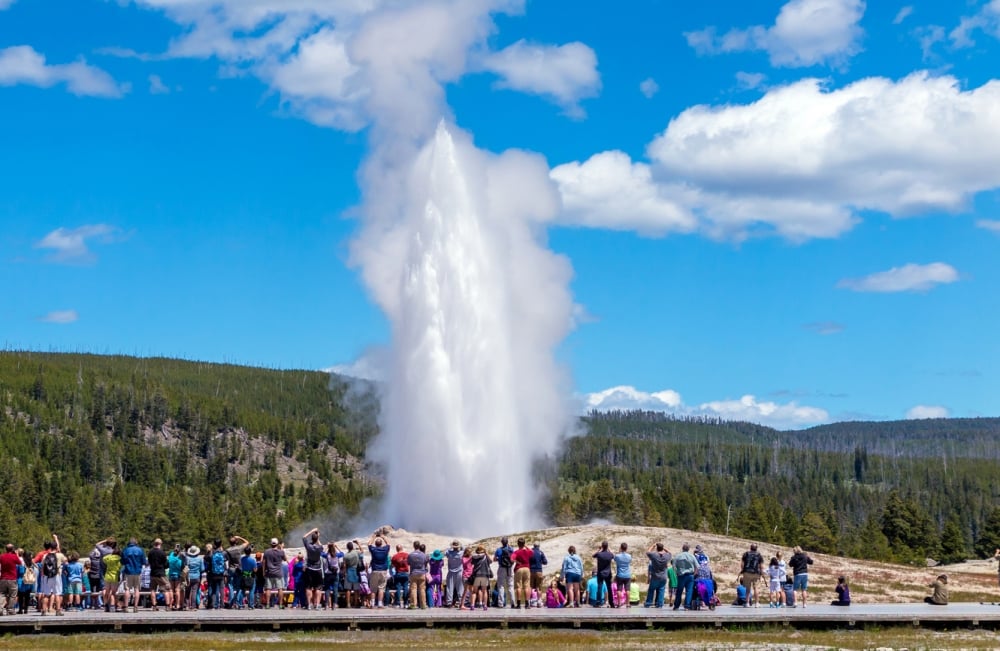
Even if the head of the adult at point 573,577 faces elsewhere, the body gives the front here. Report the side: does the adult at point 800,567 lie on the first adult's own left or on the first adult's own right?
on the first adult's own right

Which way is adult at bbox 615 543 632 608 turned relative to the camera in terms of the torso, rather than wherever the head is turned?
away from the camera

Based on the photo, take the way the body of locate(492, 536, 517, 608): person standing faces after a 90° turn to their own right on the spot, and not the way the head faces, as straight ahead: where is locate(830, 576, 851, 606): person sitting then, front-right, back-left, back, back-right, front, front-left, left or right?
front

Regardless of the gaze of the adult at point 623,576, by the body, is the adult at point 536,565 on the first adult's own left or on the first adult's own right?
on the first adult's own left

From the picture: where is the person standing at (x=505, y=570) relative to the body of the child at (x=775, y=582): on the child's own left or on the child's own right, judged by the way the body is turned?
on the child's own left

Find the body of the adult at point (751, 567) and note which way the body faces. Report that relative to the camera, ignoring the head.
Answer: away from the camera

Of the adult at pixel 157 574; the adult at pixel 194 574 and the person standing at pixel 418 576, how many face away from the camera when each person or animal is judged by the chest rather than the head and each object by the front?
3

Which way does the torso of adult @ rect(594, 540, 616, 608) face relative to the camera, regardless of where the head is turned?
away from the camera

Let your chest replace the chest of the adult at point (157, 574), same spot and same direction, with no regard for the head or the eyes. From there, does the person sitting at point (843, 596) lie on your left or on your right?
on your right

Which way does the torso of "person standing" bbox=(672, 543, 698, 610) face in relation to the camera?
away from the camera

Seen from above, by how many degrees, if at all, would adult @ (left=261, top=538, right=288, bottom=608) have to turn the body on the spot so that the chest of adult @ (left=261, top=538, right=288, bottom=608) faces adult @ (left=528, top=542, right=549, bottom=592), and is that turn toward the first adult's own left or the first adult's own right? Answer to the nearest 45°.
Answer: approximately 90° to the first adult's own right

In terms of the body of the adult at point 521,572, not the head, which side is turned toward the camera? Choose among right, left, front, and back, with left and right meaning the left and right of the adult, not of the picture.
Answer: back

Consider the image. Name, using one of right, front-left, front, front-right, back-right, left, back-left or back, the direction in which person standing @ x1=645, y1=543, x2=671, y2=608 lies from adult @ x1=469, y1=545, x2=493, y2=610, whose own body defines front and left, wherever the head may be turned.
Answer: right

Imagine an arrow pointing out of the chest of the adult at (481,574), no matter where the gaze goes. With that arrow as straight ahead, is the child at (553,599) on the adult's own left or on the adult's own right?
on the adult's own right

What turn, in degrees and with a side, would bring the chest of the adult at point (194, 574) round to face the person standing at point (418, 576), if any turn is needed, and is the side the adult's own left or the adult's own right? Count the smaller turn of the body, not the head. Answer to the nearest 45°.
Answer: approximately 90° to the adult's own right
